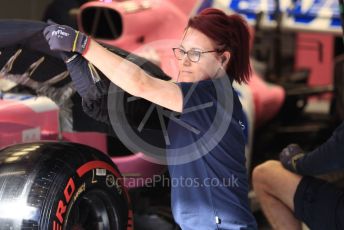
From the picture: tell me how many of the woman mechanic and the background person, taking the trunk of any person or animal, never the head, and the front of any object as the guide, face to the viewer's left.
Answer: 2

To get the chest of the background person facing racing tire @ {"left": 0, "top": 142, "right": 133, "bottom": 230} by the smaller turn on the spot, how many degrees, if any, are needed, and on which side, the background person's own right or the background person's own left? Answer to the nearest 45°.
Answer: approximately 45° to the background person's own left

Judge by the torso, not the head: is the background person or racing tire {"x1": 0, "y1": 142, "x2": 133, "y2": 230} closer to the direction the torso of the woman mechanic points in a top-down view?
the racing tire

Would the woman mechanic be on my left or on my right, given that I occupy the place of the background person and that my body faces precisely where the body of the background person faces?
on my left

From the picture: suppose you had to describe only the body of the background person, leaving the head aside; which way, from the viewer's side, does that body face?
to the viewer's left

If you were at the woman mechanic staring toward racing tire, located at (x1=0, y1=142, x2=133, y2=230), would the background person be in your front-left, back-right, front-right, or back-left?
back-right

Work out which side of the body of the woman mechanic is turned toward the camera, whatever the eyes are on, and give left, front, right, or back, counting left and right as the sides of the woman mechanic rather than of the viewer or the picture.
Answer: left

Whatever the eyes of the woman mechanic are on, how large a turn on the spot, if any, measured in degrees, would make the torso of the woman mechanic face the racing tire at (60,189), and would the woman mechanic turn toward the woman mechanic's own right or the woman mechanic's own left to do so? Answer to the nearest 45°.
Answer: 0° — they already face it
